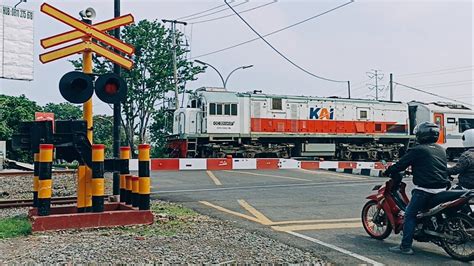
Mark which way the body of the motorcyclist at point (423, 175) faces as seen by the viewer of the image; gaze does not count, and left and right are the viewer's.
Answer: facing away from the viewer and to the left of the viewer

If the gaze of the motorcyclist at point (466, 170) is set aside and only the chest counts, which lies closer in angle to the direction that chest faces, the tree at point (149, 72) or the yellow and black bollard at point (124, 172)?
the tree

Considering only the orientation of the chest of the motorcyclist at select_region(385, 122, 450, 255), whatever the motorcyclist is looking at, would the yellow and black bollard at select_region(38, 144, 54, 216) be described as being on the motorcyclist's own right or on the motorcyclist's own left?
on the motorcyclist's own left

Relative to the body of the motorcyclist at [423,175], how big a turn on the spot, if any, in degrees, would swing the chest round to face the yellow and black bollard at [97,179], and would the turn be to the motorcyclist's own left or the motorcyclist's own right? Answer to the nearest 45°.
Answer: approximately 45° to the motorcyclist's own left

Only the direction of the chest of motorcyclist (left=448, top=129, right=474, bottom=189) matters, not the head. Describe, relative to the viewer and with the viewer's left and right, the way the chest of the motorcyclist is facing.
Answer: facing away from the viewer and to the left of the viewer

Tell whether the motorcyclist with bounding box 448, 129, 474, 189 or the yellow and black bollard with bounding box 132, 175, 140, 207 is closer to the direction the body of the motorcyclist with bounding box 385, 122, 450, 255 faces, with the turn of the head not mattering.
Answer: the yellow and black bollard

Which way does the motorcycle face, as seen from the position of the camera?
facing away from the viewer and to the left of the viewer

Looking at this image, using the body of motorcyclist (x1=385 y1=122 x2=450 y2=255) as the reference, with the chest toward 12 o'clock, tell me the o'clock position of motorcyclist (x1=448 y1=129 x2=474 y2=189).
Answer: motorcyclist (x1=448 y1=129 x2=474 y2=189) is roughly at 3 o'clock from motorcyclist (x1=385 y1=122 x2=450 y2=255).

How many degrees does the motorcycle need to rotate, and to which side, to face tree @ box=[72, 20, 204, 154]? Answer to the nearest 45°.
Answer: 0° — it already faces it
